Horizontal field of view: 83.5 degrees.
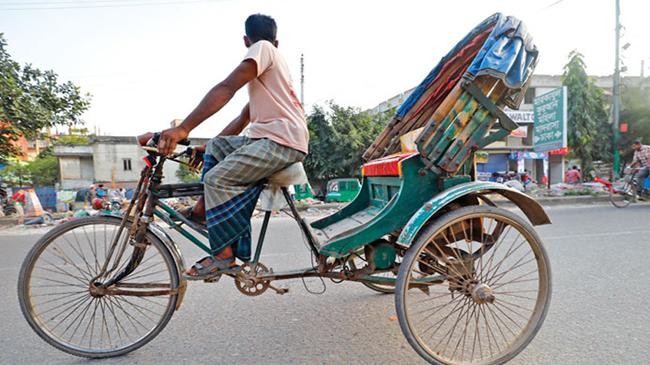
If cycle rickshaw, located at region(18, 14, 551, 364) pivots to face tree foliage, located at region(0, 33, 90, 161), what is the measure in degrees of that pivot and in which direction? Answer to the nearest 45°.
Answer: approximately 45° to its right

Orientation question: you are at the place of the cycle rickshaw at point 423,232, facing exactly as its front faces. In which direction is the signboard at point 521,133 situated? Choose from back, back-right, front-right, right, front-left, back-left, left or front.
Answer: back-right

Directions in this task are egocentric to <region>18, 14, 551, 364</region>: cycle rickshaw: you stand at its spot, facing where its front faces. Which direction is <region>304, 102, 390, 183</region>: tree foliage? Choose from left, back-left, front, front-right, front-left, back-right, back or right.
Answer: right

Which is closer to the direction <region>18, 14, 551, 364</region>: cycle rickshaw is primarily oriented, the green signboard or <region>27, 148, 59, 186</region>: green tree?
the green tree

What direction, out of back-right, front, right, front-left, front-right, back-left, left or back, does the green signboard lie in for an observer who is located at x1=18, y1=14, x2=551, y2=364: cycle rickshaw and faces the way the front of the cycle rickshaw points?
back-right

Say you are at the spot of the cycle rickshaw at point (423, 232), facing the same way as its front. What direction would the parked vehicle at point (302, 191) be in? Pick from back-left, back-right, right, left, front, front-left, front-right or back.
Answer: right

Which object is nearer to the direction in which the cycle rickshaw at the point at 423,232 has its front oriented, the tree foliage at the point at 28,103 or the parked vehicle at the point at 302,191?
the tree foliage

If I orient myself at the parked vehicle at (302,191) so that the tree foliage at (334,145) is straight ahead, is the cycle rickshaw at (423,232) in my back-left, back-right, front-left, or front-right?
back-right

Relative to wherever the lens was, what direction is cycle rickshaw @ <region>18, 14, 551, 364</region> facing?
facing to the left of the viewer

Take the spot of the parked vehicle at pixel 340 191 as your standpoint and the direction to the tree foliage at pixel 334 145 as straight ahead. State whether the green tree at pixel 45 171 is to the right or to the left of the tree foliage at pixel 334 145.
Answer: left

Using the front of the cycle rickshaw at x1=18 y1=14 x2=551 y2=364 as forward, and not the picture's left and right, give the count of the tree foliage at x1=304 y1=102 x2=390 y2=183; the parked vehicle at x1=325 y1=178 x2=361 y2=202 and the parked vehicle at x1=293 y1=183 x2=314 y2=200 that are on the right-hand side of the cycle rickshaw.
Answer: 3

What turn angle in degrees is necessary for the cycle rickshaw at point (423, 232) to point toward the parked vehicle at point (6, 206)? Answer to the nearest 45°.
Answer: approximately 45° to its right

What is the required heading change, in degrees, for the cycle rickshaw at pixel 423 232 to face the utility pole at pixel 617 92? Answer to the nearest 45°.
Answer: approximately 135° to its right
